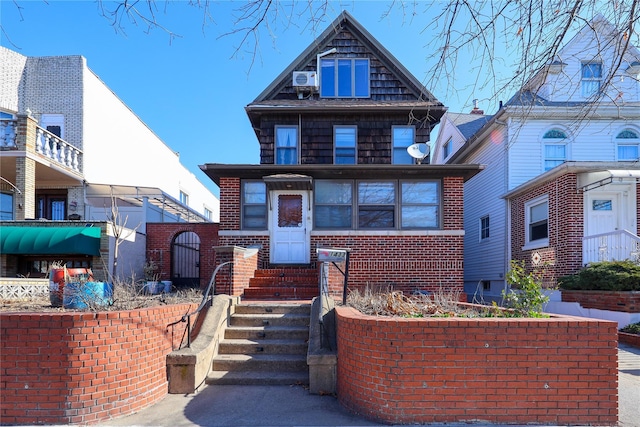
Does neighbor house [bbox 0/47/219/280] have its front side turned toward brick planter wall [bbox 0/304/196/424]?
yes

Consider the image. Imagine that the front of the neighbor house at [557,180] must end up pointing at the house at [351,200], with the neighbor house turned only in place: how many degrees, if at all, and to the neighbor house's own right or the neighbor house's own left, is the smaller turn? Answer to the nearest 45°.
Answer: approximately 45° to the neighbor house's own right

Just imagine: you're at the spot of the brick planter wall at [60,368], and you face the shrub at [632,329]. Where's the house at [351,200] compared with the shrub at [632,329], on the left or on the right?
left

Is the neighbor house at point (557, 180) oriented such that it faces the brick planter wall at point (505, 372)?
yes

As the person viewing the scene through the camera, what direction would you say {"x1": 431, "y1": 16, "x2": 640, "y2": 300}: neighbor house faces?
facing the viewer

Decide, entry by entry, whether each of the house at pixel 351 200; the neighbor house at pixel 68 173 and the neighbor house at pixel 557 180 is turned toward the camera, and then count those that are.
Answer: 3

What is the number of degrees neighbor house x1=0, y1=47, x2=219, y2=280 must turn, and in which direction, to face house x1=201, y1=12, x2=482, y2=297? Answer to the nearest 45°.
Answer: approximately 45° to its left

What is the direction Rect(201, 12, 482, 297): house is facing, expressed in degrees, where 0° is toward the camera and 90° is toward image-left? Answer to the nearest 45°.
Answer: approximately 0°

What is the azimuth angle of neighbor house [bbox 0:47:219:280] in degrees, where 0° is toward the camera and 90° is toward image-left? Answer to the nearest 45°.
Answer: approximately 0°

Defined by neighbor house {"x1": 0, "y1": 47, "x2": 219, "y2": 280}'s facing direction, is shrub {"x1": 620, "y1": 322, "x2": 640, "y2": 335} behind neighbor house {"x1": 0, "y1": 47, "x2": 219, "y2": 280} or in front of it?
in front
